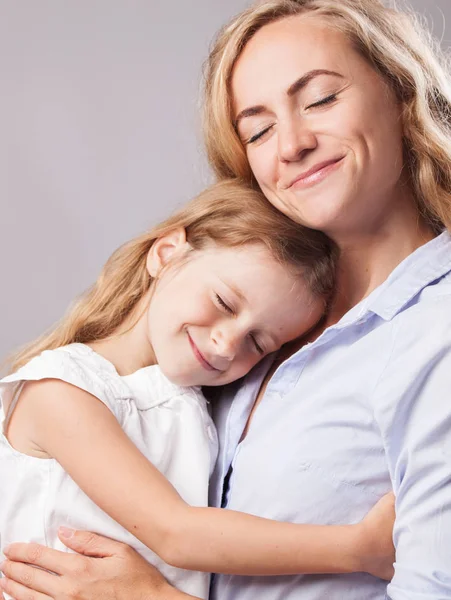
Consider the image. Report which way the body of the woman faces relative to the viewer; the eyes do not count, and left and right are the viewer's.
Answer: facing the viewer and to the left of the viewer

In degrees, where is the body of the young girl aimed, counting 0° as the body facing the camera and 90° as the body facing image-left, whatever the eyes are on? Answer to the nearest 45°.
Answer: approximately 315°

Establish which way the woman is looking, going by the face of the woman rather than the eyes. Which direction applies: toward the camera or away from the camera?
toward the camera

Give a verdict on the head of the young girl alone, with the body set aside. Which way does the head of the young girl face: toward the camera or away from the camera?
toward the camera
